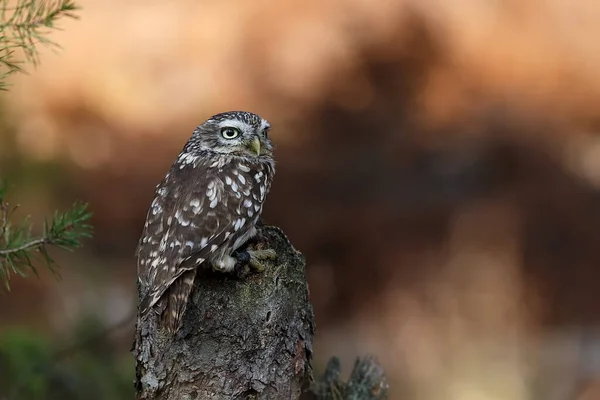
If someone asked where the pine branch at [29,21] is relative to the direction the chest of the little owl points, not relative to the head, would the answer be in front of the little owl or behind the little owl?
behind

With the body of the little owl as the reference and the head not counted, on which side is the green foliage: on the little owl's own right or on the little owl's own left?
on the little owl's own left

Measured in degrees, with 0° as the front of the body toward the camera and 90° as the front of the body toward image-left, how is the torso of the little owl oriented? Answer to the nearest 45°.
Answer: approximately 270°
